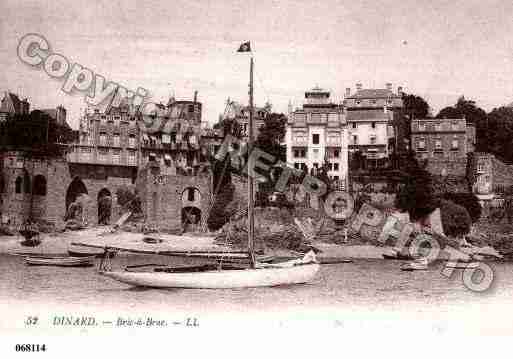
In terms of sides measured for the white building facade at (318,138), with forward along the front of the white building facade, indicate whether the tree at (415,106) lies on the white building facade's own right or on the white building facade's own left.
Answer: on the white building facade's own left

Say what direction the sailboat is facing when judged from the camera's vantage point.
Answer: facing to the right of the viewer

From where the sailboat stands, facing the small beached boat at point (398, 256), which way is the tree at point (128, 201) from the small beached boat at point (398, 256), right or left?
left

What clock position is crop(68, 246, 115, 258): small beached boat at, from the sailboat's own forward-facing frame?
The small beached boat is roughly at 8 o'clock from the sailboat.

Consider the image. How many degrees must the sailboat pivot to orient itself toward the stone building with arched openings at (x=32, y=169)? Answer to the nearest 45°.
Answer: approximately 135° to its left

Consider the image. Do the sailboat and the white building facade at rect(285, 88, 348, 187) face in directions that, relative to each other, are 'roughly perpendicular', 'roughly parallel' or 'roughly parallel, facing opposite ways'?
roughly perpendicular

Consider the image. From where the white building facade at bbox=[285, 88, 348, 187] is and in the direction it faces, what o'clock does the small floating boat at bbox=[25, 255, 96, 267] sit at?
The small floating boat is roughly at 1 o'clock from the white building facade.

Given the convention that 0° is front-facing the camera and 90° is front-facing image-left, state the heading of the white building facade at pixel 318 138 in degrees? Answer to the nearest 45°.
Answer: approximately 0°

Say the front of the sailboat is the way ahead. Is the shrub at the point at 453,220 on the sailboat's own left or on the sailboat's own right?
on the sailboat's own left

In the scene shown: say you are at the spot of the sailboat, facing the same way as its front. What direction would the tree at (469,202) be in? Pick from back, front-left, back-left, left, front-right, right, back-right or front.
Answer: front-left

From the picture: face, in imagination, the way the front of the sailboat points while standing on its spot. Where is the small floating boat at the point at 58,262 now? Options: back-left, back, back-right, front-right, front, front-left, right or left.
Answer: back-left

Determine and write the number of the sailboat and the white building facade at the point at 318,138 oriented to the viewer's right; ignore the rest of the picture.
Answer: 1

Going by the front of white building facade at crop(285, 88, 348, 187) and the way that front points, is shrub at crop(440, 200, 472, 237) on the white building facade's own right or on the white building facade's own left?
on the white building facade's own left

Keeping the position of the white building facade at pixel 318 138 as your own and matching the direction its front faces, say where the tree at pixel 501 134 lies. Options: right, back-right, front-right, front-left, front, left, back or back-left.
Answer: left
